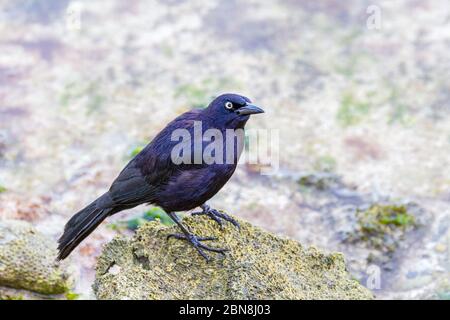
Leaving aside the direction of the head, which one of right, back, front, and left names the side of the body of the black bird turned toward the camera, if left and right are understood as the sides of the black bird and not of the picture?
right

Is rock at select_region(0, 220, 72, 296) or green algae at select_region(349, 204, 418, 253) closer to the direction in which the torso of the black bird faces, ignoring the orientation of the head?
the green algae

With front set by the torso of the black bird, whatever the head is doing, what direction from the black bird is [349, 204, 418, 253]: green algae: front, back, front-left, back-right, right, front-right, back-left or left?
front-left
